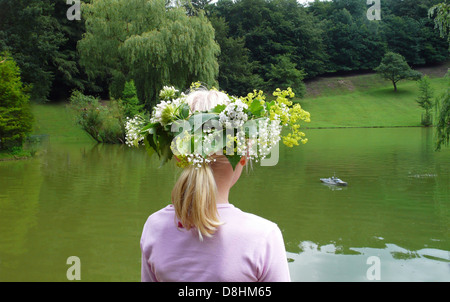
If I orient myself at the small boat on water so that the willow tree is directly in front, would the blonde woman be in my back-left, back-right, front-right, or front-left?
back-left

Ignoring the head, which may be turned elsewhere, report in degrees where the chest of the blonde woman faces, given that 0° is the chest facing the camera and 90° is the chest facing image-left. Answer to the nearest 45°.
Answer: approximately 180°

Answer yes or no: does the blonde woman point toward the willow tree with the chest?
yes

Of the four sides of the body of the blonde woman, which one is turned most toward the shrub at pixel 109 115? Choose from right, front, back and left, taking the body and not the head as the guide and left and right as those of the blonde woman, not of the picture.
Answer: front

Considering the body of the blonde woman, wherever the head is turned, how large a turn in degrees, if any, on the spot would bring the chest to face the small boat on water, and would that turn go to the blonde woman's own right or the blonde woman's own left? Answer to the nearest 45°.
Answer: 0° — they already face it
